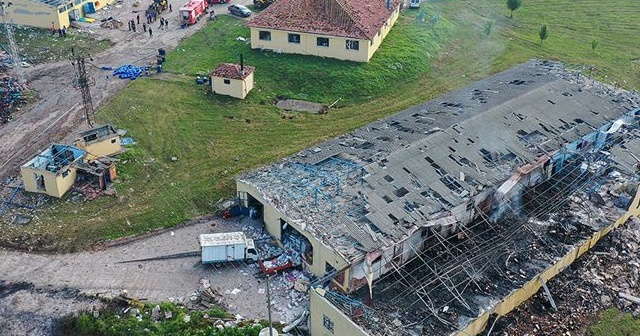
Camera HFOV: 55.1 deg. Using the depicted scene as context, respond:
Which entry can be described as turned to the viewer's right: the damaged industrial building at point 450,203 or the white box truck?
the white box truck

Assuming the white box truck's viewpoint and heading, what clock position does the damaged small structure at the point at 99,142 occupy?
The damaged small structure is roughly at 8 o'clock from the white box truck.

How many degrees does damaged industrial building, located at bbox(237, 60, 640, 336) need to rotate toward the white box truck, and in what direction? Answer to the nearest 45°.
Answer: approximately 45° to its right

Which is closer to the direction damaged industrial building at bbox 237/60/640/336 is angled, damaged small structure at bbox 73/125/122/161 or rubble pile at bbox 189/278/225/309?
the rubble pile

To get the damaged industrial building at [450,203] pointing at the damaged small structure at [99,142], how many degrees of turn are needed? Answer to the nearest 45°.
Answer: approximately 45° to its right

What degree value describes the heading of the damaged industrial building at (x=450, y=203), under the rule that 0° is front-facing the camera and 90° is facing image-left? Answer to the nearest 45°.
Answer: approximately 45°

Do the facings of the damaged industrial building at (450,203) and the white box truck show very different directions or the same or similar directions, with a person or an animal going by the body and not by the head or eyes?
very different directions

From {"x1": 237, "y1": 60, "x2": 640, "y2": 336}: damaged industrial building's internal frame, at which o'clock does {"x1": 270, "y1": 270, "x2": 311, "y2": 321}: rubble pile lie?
The rubble pile is roughly at 12 o'clock from the damaged industrial building.

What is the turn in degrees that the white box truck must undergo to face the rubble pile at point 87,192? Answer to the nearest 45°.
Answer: approximately 135° to its left

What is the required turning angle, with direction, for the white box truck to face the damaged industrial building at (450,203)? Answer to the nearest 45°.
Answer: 0° — it already faces it

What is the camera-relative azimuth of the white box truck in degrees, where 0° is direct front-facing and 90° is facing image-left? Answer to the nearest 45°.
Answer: approximately 270°

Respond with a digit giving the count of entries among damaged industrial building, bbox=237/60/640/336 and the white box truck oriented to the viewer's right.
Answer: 1
